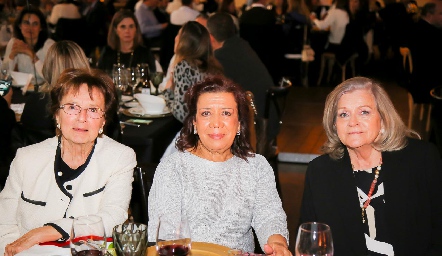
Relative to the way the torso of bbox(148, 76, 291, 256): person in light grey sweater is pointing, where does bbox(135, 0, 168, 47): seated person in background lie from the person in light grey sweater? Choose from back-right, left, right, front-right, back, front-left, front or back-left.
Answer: back

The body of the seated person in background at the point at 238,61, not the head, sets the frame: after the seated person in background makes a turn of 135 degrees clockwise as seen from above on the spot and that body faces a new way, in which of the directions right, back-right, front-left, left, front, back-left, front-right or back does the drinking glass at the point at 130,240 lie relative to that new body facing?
right

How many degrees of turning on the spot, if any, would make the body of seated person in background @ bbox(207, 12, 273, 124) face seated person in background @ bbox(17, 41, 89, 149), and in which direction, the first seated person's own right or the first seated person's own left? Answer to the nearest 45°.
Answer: approximately 90° to the first seated person's own left

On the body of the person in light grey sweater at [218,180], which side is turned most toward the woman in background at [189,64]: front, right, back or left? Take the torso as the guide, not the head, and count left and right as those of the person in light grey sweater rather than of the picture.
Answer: back

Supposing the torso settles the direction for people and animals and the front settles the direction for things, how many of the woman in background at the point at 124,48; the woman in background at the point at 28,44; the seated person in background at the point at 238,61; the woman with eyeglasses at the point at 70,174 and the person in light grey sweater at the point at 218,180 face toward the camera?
4

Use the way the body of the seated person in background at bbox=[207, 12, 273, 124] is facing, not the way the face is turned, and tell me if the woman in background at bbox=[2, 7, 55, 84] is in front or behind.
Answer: in front

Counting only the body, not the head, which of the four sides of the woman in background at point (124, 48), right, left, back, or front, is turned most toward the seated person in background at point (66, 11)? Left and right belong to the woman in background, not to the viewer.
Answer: back

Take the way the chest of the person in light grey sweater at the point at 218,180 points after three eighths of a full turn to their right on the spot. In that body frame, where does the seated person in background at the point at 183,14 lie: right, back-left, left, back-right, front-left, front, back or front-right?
front-right

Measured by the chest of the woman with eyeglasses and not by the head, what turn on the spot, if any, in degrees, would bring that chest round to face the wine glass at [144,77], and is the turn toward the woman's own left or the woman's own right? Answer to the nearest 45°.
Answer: approximately 180°

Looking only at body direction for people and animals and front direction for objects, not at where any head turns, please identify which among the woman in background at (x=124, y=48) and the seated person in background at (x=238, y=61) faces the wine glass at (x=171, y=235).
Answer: the woman in background

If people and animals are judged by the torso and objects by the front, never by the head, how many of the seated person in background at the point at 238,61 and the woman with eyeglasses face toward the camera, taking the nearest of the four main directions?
1

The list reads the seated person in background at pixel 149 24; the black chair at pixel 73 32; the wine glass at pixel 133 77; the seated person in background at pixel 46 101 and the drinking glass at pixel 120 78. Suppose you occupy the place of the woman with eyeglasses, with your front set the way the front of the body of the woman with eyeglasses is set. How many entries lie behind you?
5
